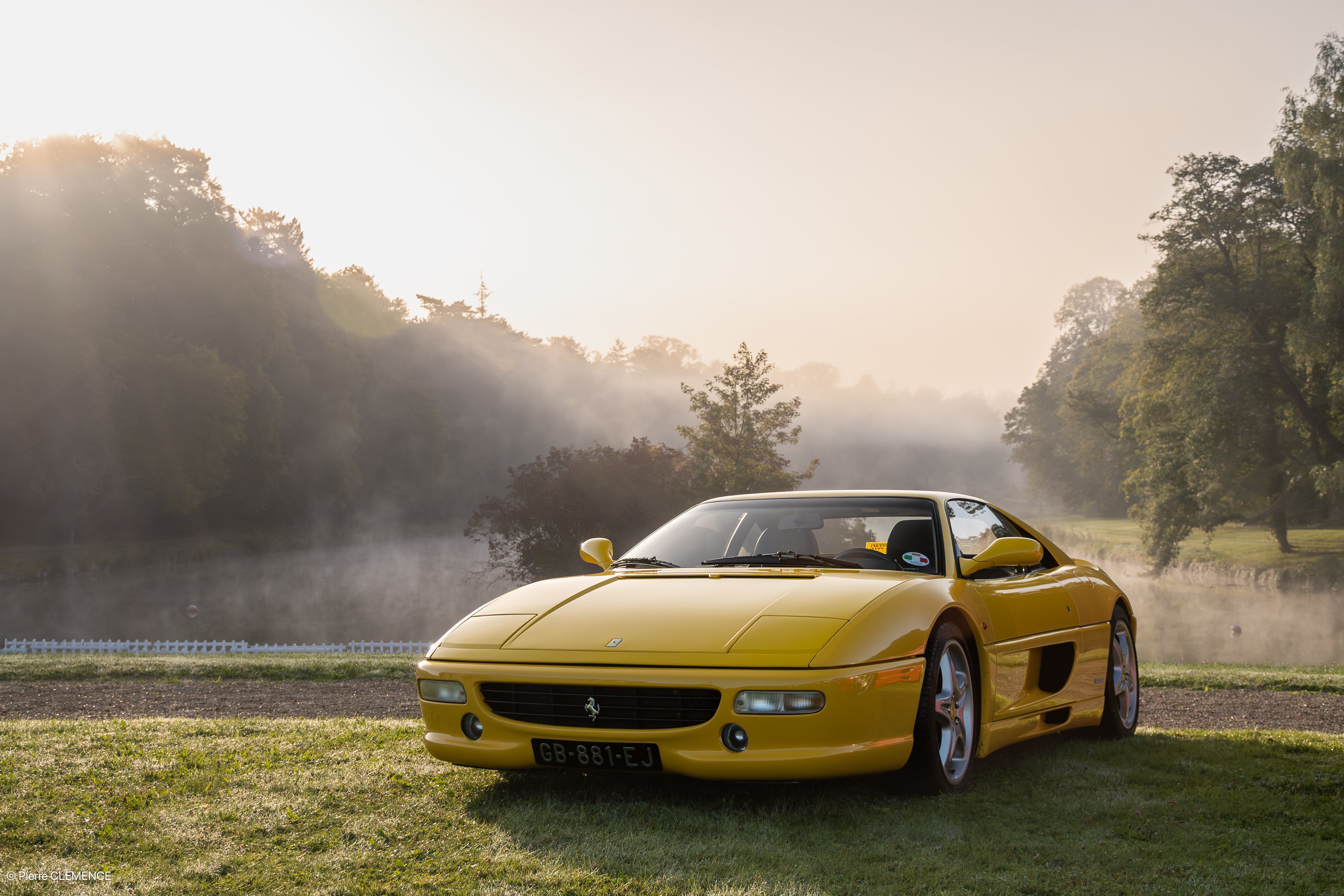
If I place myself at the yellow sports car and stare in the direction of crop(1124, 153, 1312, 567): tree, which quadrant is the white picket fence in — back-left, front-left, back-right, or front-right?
front-left

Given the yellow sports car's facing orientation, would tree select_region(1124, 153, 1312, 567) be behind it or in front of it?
behind

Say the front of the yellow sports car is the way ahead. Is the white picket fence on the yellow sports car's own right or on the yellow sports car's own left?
on the yellow sports car's own right

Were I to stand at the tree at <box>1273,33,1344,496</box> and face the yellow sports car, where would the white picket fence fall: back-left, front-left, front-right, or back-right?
front-right

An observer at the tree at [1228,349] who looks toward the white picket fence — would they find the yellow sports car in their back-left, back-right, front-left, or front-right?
front-left

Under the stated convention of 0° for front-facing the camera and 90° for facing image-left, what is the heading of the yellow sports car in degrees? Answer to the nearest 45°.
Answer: approximately 45°

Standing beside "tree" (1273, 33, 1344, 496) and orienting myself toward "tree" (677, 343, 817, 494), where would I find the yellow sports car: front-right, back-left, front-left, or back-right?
front-left

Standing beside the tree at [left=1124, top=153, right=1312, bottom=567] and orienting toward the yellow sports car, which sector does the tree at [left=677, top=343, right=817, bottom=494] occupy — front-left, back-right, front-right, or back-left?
front-right

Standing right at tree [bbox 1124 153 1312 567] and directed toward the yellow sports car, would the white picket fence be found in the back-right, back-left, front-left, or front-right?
front-right

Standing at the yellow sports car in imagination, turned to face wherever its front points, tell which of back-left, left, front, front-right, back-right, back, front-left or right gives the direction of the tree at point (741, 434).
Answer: back-right

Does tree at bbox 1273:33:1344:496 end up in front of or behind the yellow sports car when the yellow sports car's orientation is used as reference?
behind
